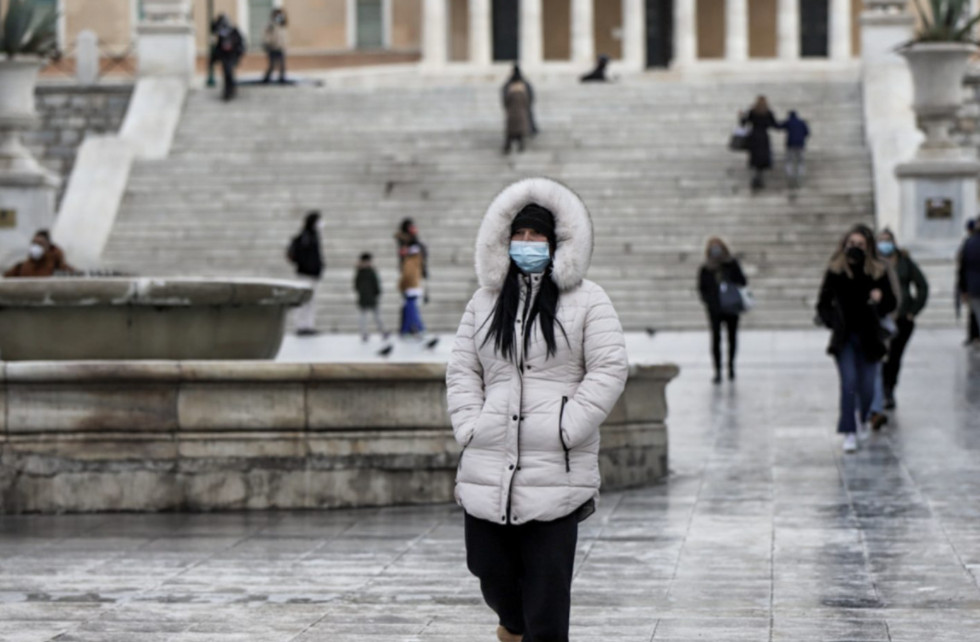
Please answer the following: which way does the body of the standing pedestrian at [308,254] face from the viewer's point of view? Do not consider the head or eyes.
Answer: to the viewer's right

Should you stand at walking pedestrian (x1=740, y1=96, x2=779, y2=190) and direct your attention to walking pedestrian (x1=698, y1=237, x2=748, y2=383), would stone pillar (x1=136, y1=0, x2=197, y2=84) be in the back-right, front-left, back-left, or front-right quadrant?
back-right

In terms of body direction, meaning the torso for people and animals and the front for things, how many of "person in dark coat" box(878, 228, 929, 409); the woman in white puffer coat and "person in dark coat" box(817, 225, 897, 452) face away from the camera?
0

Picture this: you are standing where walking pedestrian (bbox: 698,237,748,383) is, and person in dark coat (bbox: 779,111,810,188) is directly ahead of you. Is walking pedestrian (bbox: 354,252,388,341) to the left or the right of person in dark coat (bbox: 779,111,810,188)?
left

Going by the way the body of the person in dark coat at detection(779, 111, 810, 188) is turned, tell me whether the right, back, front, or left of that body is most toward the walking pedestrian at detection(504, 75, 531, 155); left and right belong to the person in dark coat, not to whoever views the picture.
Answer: left

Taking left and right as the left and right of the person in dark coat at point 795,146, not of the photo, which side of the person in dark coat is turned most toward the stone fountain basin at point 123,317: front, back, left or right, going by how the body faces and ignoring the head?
back

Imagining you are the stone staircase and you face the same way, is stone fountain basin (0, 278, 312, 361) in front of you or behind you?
in front

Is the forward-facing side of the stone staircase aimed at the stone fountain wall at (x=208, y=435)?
yes

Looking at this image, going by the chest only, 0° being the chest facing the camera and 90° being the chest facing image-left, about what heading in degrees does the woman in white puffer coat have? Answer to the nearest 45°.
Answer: approximately 0°

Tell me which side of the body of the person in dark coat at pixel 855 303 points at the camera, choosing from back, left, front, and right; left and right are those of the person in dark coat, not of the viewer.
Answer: front

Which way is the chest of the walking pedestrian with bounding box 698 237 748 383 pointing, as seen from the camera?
toward the camera

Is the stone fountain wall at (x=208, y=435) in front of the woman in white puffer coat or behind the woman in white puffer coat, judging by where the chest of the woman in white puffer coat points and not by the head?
behind

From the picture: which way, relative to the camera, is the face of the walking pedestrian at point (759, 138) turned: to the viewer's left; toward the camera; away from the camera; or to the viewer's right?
away from the camera
